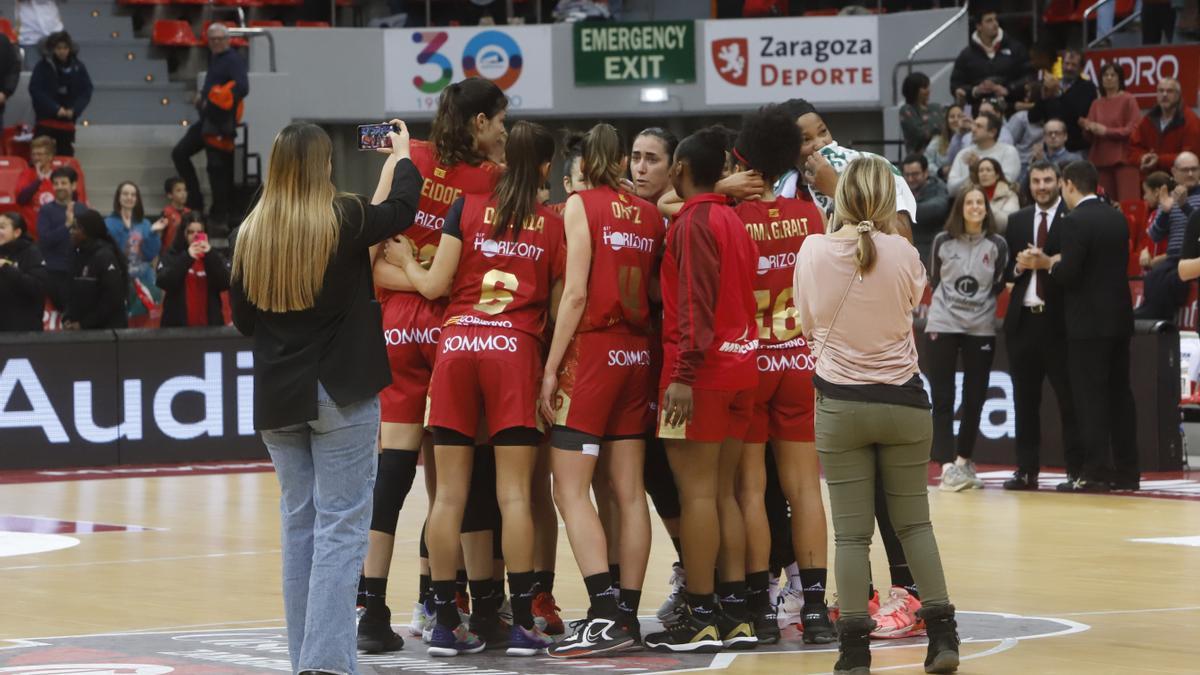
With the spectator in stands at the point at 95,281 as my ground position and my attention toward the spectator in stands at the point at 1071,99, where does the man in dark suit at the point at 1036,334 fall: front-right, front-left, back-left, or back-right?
front-right

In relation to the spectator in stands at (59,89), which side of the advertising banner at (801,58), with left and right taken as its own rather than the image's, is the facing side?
right

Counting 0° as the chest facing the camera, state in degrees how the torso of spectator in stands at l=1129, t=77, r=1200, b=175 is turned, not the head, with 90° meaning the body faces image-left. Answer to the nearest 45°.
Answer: approximately 45°

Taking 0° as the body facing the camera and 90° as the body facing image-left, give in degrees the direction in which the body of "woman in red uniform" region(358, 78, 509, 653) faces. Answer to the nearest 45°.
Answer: approximately 225°

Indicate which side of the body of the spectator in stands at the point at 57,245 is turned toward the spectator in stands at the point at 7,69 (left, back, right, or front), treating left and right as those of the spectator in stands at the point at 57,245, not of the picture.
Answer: back

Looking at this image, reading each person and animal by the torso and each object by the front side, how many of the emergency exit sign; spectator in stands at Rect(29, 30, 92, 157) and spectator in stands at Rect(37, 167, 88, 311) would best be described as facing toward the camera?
3

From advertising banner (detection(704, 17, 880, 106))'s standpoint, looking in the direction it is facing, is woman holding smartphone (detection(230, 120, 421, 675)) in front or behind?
in front

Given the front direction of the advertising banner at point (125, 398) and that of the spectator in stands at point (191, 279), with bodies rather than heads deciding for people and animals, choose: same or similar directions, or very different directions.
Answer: same or similar directions

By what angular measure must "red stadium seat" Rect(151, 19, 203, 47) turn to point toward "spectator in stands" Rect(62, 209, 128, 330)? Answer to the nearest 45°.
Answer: approximately 45° to its right

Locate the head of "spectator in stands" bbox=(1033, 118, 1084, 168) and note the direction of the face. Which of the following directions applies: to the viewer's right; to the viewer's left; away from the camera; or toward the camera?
toward the camera

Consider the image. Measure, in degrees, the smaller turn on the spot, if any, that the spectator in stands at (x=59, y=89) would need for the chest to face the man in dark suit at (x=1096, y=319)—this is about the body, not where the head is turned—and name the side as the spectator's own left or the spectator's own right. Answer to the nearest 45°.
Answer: approximately 45° to the spectator's own left

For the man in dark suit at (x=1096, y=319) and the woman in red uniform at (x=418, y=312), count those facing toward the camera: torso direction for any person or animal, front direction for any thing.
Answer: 0

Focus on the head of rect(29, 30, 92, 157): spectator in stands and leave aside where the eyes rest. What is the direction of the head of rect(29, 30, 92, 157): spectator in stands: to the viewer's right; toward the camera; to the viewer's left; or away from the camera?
toward the camera

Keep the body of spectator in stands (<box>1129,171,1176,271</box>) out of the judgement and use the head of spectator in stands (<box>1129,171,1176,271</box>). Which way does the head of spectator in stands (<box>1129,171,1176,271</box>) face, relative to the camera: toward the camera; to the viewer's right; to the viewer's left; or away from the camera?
to the viewer's left

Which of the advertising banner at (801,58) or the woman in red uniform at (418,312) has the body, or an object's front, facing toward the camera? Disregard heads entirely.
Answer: the advertising banner

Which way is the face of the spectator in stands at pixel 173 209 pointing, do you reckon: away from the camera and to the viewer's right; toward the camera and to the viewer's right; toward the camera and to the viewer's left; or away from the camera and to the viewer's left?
toward the camera and to the viewer's right

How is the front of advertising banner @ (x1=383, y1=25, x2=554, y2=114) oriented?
toward the camera

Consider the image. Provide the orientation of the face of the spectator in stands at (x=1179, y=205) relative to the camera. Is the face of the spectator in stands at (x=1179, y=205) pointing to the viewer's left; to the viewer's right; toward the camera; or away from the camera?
toward the camera

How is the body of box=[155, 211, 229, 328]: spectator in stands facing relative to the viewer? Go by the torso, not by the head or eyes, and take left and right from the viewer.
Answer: facing the viewer
